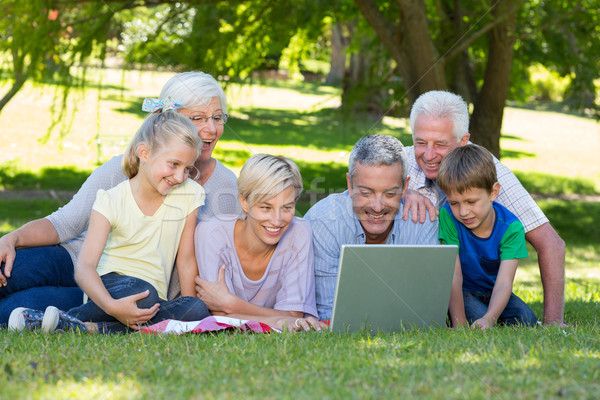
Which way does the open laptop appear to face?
away from the camera

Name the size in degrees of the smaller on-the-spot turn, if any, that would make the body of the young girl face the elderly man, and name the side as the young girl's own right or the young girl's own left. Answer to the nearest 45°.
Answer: approximately 45° to the young girl's own left

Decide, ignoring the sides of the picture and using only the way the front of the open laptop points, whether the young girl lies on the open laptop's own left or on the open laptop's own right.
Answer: on the open laptop's own left

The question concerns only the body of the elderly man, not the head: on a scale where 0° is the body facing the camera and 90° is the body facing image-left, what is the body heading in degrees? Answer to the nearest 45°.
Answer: approximately 45°

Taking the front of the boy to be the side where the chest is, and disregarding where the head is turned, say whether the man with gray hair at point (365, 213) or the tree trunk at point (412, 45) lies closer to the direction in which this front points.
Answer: the man with gray hair

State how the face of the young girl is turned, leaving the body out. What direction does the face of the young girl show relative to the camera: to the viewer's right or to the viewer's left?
to the viewer's right

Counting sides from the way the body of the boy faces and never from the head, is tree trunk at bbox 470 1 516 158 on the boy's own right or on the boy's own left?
on the boy's own right

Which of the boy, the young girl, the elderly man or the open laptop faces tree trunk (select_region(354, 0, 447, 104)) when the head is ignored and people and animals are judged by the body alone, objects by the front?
the open laptop

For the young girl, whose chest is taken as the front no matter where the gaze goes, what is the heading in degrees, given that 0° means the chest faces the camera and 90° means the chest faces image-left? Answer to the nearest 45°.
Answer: approximately 315°

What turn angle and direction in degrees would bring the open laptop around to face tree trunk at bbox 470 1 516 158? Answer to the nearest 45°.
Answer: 0° — it already faces it

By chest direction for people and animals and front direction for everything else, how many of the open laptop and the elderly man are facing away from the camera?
1
